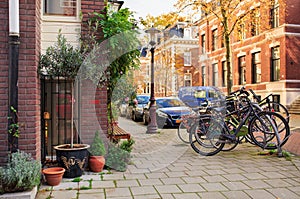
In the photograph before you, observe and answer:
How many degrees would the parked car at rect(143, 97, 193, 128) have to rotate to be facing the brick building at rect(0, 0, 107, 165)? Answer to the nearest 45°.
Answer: approximately 45° to its right

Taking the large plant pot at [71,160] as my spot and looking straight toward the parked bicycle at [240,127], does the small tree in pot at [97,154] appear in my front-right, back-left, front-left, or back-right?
front-left

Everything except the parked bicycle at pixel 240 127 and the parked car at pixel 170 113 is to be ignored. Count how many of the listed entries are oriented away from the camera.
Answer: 0

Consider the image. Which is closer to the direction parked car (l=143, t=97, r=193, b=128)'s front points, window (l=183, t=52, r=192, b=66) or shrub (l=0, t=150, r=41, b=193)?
the shrub

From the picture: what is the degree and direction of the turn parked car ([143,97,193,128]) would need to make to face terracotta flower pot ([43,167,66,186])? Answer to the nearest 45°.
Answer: approximately 45° to its right

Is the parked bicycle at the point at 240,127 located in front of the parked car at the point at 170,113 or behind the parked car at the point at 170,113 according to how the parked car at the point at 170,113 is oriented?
in front

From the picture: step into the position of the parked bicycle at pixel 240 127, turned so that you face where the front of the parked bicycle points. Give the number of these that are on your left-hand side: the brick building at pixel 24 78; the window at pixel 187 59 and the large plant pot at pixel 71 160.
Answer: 1

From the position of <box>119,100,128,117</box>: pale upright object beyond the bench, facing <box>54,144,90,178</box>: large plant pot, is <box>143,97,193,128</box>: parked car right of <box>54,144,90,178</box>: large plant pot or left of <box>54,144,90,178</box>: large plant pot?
left
